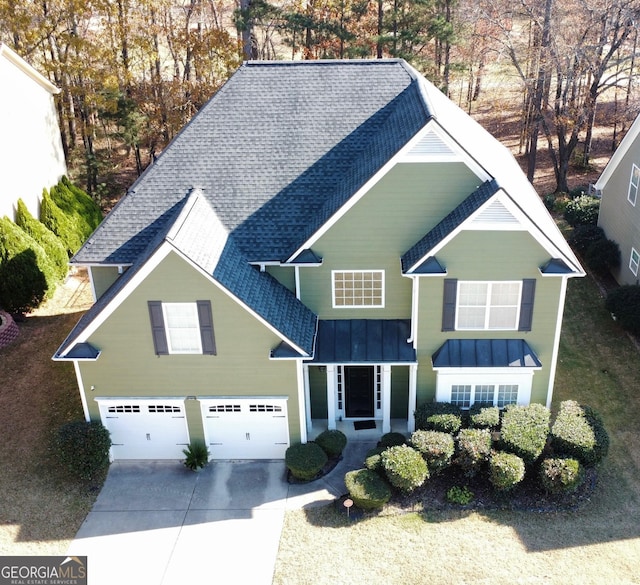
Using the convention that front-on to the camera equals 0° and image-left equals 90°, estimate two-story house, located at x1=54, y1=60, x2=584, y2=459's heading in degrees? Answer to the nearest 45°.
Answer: approximately 0°

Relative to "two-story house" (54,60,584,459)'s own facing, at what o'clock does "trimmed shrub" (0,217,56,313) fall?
The trimmed shrub is roughly at 4 o'clock from the two-story house.

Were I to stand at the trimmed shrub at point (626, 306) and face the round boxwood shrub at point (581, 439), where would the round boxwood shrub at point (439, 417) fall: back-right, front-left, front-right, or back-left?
front-right

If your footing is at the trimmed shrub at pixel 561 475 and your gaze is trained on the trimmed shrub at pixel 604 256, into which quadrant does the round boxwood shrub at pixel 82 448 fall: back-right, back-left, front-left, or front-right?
back-left

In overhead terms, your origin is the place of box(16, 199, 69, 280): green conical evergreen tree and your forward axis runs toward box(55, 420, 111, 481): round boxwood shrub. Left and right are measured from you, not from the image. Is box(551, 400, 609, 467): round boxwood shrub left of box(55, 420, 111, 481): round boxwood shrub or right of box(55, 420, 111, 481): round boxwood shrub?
left

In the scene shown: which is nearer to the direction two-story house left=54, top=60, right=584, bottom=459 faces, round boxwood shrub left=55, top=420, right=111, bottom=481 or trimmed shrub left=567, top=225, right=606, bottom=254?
the round boxwood shrub

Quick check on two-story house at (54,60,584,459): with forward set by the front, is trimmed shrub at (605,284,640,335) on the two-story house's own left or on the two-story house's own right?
on the two-story house's own left

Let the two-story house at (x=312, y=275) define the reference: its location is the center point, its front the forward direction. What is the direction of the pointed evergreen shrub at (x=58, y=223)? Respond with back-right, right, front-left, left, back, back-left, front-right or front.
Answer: back-right

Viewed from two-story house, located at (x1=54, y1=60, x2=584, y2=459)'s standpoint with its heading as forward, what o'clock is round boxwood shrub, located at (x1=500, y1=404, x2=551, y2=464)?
The round boxwood shrub is roughly at 10 o'clock from the two-story house.

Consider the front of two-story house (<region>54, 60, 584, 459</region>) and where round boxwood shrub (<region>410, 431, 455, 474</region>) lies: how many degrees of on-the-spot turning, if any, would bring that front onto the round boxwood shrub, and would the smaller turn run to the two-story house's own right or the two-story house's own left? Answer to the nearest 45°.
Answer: approximately 45° to the two-story house's own left

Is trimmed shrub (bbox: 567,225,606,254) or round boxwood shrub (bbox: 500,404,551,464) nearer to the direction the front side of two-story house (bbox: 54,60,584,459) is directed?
the round boxwood shrub

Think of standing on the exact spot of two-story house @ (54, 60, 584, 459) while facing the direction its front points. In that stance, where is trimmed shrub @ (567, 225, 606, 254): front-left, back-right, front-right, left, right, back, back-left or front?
back-left

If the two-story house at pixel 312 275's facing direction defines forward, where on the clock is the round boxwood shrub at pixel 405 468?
The round boxwood shrub is roughly at 11 o'clock from the two-story house.
